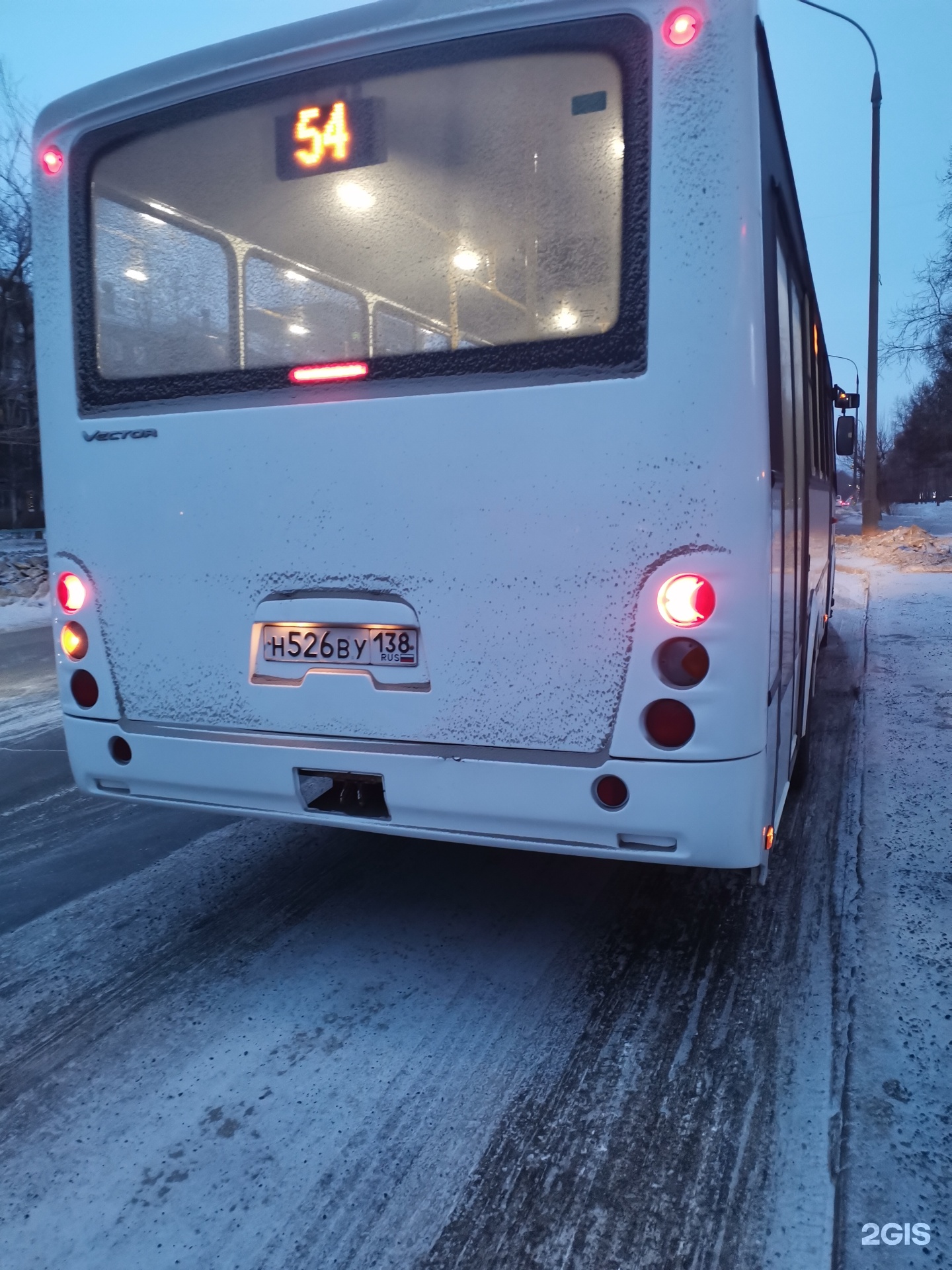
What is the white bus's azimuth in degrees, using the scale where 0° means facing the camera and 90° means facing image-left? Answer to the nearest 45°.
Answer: approximately 180°

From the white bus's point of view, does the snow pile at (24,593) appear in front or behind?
in front

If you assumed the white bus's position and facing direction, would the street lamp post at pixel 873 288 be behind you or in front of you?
in front

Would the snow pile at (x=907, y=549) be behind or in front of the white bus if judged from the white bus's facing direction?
in front
